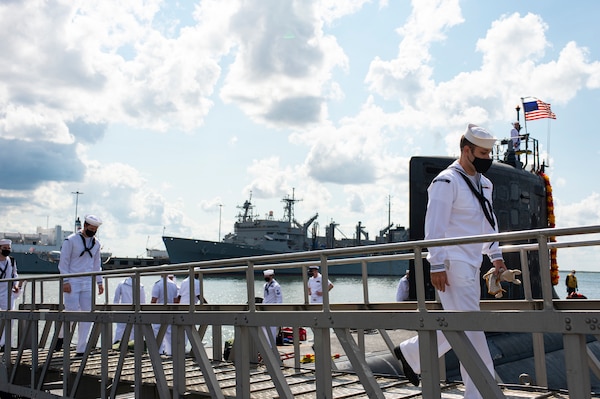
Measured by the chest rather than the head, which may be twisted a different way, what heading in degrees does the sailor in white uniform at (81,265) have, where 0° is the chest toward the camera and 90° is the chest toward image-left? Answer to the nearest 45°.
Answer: approximately 315°

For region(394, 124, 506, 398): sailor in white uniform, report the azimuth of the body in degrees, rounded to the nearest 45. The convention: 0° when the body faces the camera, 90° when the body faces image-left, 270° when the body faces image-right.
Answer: approximately 315°

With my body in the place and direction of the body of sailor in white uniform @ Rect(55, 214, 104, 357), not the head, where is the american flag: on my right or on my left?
on my left

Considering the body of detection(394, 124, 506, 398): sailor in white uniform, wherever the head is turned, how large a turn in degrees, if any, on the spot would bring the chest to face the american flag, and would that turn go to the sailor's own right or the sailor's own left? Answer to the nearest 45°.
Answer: approximately 135° to the sailor's own left

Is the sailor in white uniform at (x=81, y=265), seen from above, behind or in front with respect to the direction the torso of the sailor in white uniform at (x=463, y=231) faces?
behind

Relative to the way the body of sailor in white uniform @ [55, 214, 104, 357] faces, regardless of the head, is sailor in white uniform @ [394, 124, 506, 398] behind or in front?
in front
